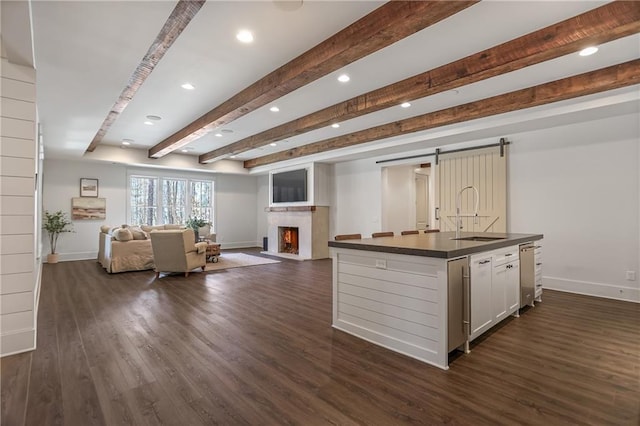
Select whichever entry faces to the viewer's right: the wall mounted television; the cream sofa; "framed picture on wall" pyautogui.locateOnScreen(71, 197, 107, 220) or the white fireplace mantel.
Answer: the cream sofa

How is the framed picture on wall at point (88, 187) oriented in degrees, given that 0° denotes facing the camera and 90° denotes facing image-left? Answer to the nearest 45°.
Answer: approximately 0°

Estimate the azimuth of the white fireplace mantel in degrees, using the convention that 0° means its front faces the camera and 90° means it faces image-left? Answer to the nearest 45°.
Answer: approximately 45°

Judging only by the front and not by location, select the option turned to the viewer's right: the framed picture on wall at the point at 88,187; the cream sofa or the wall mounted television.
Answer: the cream sofa

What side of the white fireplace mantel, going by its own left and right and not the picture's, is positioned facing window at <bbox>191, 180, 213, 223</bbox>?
right

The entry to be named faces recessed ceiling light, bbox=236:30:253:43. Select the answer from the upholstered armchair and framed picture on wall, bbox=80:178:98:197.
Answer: the framed picture on wall

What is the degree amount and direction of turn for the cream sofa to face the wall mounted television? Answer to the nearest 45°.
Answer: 0° — it already faces it

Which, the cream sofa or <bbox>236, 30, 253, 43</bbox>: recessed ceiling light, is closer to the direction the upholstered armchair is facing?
the cream sofa

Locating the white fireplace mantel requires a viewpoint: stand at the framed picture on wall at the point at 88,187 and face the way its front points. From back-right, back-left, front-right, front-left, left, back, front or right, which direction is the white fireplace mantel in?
front-left

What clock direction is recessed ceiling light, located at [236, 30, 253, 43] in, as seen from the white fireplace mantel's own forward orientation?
The recessed ceiling light is roughly at 11 o'clock from the white fireplace mantel.

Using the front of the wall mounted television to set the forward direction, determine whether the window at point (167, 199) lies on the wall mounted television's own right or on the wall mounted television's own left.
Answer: on the wall mounted television's own right

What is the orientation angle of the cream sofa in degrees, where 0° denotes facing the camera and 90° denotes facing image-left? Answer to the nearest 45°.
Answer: approximately 270°
